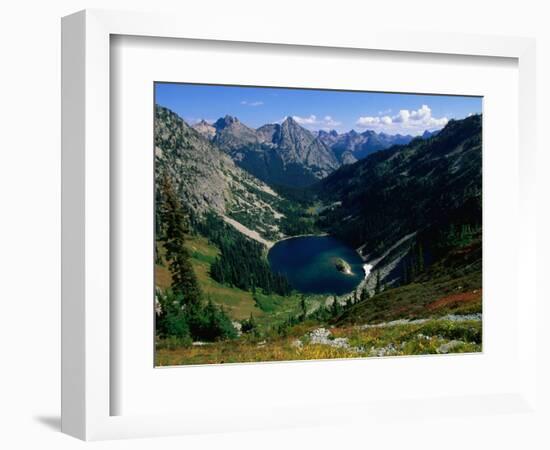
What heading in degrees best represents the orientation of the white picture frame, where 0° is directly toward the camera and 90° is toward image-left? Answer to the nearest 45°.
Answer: approximately 315°

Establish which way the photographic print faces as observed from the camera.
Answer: facing the viewer and to the right of the viewer
